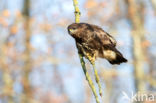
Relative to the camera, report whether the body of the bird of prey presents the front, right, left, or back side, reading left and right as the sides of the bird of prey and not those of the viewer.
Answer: left
